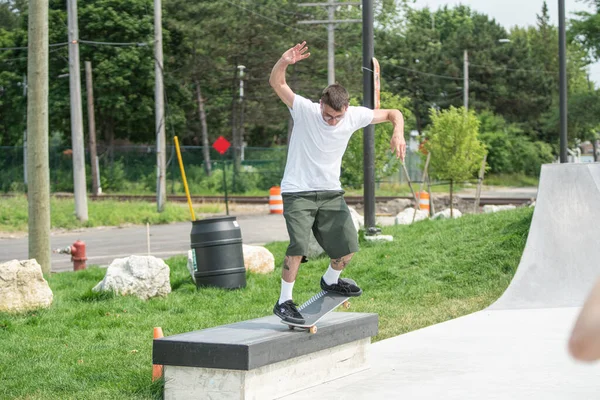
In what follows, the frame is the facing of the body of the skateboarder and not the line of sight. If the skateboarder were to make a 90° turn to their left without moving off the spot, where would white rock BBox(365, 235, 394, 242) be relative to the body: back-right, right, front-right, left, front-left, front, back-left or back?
front-left

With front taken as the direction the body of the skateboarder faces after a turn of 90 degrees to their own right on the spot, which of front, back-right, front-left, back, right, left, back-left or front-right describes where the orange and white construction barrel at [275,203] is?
back-right

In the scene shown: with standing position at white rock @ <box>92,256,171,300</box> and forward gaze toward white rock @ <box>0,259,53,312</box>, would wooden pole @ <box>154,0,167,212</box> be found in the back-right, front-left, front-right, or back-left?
back-right

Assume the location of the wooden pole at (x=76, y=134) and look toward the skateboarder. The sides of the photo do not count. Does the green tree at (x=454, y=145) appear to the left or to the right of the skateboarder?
left

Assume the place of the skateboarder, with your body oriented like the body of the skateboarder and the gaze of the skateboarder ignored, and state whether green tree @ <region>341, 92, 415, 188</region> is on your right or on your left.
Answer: on your left

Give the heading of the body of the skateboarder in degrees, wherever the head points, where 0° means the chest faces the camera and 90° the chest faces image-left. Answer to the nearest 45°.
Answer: approximately 315°

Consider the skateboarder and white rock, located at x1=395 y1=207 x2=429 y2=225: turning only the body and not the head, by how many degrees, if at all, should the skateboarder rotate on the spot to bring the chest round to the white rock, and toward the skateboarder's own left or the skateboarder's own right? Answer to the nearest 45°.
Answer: approximately 135° to the skateboarder's own left

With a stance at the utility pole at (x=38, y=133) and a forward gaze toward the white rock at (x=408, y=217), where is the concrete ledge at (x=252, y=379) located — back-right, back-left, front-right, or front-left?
back-right

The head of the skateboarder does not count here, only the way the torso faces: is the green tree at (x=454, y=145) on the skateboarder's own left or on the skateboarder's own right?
on the skateboarder's own left

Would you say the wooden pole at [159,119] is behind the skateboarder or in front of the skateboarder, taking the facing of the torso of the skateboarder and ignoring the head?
behind

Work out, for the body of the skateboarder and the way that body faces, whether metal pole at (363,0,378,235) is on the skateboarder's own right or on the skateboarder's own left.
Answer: on the skateboarder's own left
